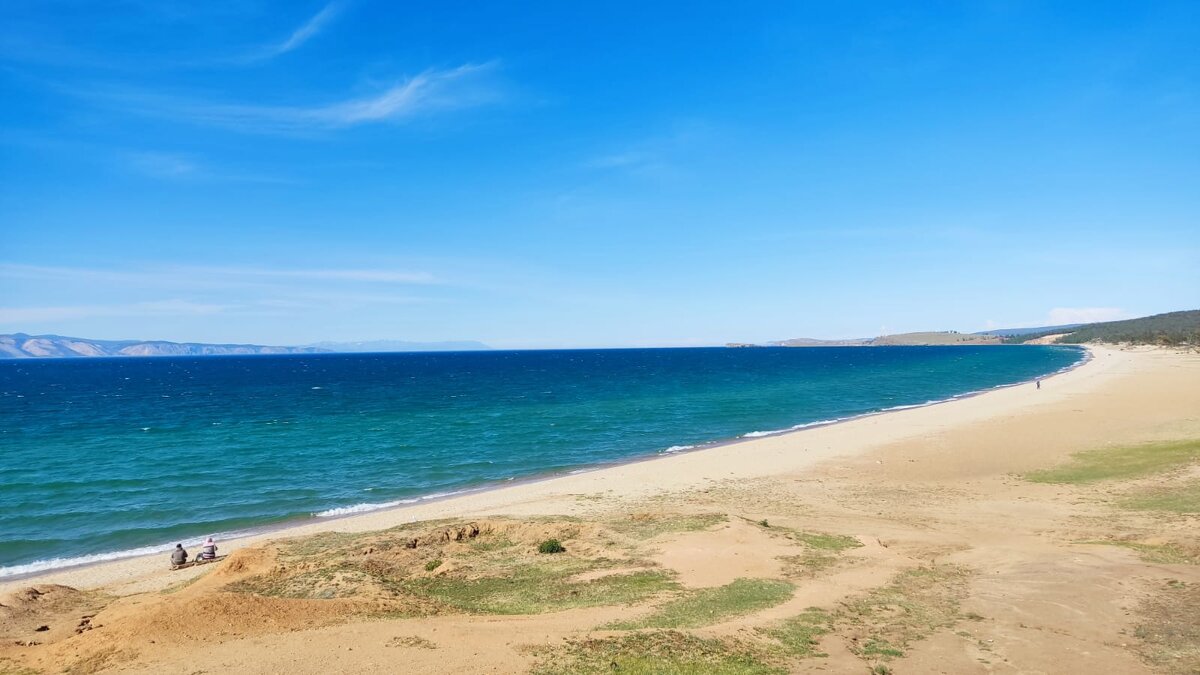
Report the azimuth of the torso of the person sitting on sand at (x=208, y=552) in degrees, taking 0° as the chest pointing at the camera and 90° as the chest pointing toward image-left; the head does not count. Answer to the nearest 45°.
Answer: approximately 135°
